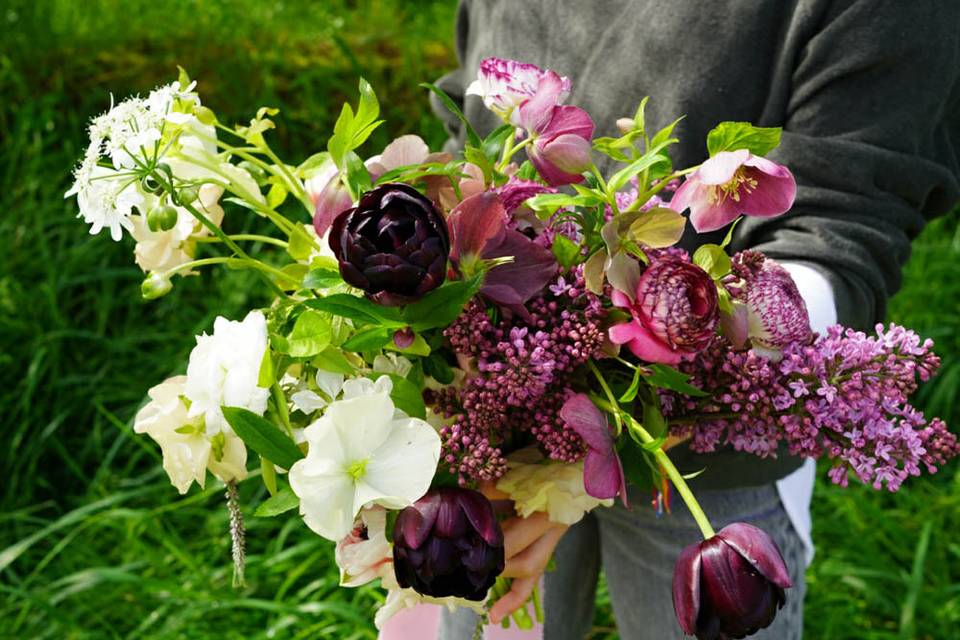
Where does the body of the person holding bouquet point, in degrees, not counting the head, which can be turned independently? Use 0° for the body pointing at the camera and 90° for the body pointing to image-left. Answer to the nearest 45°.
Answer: approximately 45°
